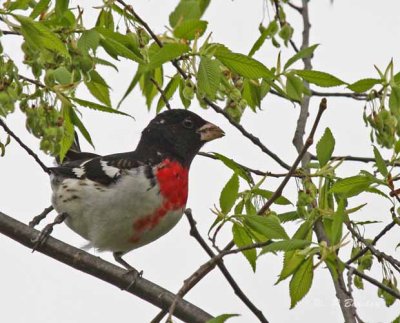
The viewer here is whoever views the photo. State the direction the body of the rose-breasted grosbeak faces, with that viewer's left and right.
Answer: facing to the right of the viewer

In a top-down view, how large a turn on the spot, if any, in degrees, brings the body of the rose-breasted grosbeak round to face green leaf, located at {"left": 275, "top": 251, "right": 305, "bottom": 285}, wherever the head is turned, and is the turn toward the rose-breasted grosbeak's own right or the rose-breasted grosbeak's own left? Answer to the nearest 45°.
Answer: approximately 45° to the rose-breasted grosbeak's own right
